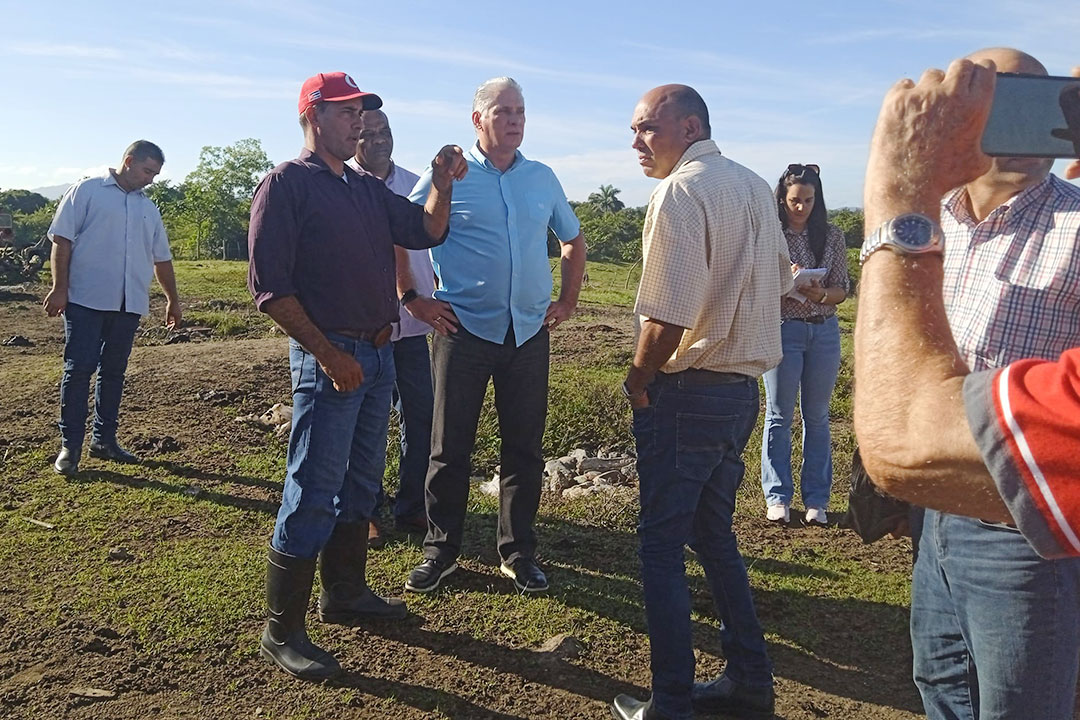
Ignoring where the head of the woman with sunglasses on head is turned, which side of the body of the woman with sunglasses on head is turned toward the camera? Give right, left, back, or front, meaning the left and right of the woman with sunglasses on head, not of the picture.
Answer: front

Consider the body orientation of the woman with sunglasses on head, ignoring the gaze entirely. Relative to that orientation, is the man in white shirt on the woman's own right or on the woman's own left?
on the woman's own right

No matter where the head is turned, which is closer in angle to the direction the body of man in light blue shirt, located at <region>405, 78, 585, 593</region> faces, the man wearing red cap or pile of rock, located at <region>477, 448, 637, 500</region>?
the man wearing red cap

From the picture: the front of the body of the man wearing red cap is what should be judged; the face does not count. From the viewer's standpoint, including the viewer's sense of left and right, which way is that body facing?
facing the viewer and to the right of the viewer

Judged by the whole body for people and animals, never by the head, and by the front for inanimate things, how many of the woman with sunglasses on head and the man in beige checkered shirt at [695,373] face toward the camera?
1

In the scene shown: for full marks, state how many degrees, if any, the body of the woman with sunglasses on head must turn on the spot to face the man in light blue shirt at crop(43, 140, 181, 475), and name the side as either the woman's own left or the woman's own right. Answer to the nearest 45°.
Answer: approximately 90° to the woman's own right

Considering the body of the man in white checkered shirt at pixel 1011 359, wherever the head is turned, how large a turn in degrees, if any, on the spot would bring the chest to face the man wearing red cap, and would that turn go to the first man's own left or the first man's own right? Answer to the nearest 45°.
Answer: approximately 45° to the first man's own right

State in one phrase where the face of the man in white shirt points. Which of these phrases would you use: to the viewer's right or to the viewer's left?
to the viewer's right

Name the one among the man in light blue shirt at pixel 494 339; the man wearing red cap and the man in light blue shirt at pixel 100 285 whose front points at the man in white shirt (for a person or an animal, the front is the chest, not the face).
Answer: the man in light blue shirt at pixel 100 285

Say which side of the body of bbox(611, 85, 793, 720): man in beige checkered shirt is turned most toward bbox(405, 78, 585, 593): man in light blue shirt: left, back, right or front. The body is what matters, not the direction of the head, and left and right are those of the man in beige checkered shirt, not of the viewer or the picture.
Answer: front

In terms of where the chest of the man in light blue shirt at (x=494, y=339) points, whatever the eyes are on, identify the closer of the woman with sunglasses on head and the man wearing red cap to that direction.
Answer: the man wearing red cap

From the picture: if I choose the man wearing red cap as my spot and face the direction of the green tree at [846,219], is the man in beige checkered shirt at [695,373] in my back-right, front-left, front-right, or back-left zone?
front-right

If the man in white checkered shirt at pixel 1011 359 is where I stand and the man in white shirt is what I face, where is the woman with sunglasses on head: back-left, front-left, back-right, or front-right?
front-right

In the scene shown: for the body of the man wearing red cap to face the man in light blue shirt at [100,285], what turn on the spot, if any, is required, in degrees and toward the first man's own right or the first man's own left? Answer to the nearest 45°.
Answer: approximately 180°

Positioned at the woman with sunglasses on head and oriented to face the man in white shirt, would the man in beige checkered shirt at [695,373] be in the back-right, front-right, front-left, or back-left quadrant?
front-left
